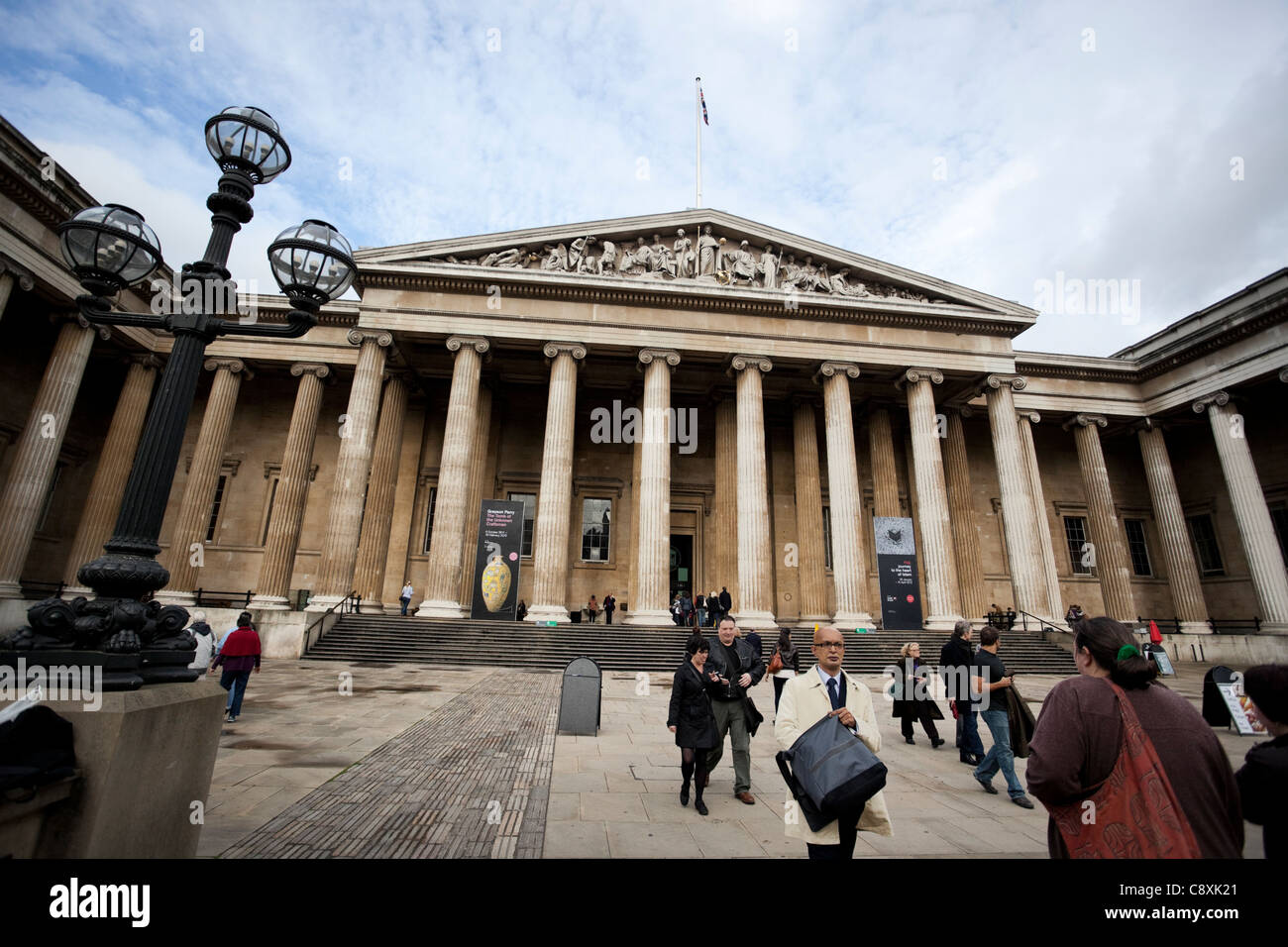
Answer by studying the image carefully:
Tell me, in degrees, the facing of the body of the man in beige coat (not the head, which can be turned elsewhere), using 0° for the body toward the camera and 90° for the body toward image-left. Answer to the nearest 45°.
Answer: approximately 0°

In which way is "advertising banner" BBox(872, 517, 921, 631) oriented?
toward the camera

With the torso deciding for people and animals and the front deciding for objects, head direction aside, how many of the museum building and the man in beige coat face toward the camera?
2

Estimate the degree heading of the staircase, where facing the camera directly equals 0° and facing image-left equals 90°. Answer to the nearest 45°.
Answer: approximately 0°

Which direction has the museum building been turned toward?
toward the camera

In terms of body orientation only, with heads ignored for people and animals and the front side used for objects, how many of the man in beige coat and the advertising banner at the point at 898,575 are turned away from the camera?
0

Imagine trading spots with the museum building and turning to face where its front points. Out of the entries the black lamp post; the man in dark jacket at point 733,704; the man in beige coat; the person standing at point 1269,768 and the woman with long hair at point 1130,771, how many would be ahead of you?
5

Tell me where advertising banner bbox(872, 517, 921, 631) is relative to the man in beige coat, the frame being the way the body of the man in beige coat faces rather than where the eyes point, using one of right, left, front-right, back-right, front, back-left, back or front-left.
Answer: back

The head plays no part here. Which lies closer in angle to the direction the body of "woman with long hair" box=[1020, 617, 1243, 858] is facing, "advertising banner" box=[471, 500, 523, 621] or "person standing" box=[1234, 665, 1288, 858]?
the advertising banner

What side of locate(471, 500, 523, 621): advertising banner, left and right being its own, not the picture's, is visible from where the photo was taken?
front

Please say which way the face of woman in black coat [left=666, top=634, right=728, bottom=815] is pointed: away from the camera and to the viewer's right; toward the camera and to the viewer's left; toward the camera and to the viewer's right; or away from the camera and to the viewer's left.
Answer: toward the camera and to the viewer's right
